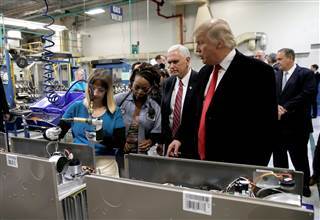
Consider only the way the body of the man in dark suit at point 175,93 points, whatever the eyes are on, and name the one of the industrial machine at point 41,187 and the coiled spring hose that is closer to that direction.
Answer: the industrial machine

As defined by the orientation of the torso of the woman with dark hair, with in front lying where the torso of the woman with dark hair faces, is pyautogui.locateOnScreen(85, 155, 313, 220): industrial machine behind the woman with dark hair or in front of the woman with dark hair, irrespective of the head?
in front

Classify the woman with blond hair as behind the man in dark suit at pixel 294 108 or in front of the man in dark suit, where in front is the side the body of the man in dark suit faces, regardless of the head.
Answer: in front

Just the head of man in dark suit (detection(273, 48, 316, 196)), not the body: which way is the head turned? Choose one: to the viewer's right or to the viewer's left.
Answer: to the viewer's left

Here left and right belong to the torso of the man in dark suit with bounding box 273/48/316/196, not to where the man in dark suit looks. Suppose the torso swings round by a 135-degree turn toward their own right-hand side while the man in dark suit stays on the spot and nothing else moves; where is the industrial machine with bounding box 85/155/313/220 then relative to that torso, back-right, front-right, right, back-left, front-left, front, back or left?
back

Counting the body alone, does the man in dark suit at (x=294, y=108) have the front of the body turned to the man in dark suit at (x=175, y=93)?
yes

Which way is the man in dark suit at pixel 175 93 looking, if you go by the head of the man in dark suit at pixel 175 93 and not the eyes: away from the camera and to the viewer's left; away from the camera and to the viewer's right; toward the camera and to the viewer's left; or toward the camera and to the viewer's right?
toward the camera and to the viewer's left

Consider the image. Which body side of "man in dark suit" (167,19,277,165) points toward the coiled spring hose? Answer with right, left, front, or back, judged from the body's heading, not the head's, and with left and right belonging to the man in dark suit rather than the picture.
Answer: right

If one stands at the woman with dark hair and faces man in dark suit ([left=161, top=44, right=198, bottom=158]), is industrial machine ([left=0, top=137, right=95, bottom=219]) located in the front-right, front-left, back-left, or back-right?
back-right

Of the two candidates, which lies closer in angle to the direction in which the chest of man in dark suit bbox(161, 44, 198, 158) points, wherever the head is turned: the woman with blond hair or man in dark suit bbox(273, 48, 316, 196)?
the woman with blond hair

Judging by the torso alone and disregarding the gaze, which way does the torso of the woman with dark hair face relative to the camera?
toward the camera

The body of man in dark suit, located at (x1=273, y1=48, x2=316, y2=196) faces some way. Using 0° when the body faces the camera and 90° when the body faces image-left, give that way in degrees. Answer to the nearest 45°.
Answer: approximately 45°
